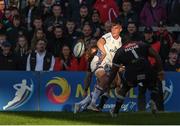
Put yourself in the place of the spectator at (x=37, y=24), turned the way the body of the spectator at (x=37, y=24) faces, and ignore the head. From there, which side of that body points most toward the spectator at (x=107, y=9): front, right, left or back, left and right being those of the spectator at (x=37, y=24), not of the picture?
left

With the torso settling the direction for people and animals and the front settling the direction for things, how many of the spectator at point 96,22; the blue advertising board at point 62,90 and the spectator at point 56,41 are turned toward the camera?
3

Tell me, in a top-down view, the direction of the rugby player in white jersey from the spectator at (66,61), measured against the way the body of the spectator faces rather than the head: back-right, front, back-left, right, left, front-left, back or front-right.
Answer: front-left

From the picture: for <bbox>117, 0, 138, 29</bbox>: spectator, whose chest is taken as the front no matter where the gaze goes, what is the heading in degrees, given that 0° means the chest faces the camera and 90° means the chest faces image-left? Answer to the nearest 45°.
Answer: approximately 0°

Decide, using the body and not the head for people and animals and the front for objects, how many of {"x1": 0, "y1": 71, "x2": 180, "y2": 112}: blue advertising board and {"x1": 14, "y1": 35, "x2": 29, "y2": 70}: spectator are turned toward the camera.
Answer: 2

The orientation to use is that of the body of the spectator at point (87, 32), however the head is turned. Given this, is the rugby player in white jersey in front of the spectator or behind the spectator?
in front

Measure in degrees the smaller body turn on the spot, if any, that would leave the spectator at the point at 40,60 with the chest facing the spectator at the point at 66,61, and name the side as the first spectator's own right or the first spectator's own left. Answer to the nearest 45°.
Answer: approximately 90° to the first spectator's own left
